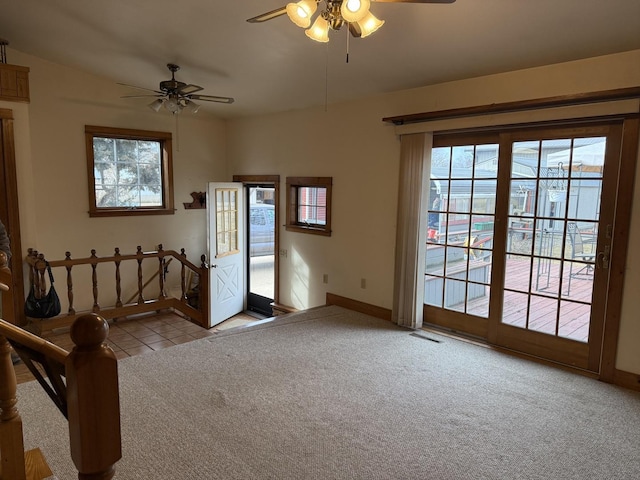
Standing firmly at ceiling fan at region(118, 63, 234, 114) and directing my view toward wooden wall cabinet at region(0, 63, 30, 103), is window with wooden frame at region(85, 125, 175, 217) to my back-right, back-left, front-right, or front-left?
front-right

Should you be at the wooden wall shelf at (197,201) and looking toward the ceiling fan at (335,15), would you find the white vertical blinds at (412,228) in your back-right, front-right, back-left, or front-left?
front-left

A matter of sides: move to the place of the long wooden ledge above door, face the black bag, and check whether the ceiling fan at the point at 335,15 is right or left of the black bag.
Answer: left

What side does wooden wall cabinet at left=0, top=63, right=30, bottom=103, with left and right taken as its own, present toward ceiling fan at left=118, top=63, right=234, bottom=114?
front

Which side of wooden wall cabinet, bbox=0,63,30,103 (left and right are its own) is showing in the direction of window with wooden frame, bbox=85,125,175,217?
left

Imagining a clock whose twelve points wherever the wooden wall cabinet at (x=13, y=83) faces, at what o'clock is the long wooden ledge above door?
The long wooden ledge above door is roughly at 12 o'clock from the wooden wall cabinet.

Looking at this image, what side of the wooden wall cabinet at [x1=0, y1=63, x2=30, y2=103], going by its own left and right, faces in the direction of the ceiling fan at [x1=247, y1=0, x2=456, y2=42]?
front

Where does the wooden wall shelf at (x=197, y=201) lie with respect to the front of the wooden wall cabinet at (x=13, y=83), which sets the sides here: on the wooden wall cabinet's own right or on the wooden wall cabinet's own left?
on the wooden wall cabinet's own left

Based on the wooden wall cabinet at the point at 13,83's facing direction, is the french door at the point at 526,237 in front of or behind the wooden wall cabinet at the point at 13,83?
in front

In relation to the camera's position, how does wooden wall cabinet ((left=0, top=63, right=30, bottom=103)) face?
facing the viewer and to the right of the viewer
